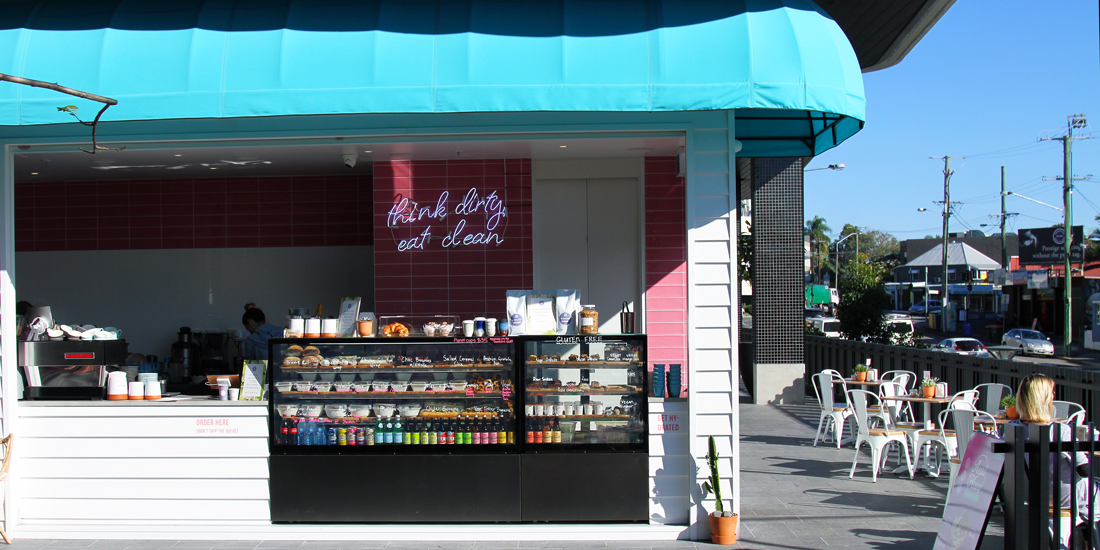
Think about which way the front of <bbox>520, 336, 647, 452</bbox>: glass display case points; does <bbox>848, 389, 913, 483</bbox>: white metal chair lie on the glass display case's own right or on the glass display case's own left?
on the glass display case's own left

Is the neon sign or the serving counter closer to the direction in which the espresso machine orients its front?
the neon sign

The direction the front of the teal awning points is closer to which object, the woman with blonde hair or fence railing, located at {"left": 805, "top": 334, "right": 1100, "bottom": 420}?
the woman with blonde hair

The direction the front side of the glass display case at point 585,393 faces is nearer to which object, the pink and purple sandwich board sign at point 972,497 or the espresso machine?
the pink and purple sandwich board sign

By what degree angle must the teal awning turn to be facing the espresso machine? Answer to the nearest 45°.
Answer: approximately 135° to its right

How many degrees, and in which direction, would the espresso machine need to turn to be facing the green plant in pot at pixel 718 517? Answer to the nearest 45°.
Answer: approximately 135° to its right

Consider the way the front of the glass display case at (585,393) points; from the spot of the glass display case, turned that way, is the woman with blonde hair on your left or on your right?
on your left

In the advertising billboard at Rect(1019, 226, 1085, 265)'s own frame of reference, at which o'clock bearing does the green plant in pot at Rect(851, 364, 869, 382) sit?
The green plant in pot is roughly at 12 o'clock from the advertising billboard.

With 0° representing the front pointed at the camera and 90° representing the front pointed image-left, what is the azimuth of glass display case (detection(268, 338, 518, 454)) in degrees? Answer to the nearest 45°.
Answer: approximately 0°

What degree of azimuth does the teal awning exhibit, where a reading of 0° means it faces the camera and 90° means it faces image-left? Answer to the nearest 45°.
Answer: approximately 0°
